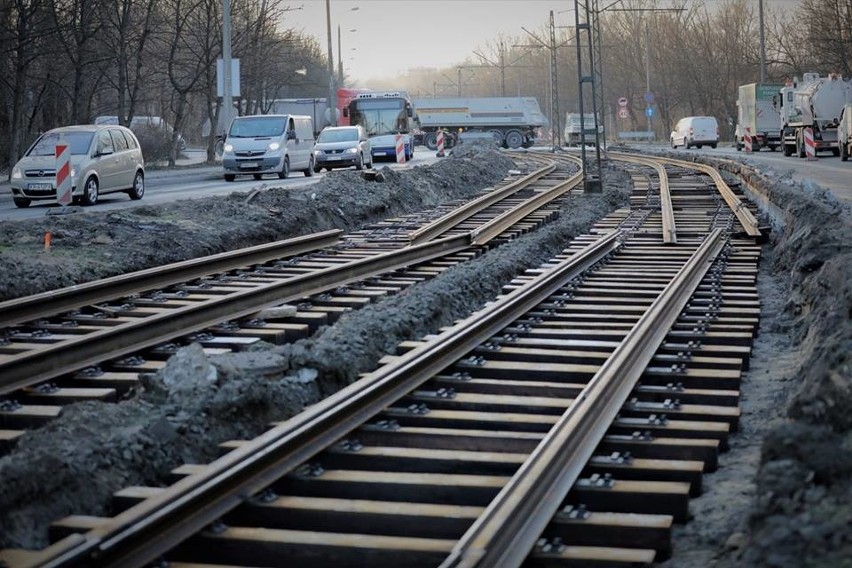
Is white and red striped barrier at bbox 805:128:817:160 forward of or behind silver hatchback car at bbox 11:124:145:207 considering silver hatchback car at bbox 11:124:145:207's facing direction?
behind

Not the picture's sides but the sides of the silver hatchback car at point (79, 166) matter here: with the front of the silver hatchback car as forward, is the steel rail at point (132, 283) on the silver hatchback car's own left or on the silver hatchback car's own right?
on the silver hatchback car's own left

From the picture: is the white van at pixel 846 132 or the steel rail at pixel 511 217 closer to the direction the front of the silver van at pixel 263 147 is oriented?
the steel rail

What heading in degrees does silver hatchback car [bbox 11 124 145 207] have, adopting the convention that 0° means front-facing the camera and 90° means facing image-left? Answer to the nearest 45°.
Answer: approximately 45°

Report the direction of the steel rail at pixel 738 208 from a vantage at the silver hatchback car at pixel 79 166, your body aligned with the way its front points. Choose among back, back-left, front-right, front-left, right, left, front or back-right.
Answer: left

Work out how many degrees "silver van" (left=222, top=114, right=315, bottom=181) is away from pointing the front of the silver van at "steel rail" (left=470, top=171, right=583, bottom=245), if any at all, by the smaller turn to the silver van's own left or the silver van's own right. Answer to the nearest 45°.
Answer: approximately 45° to the silver van's own left

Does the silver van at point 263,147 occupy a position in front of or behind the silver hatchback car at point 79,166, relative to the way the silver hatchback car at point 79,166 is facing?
behind
